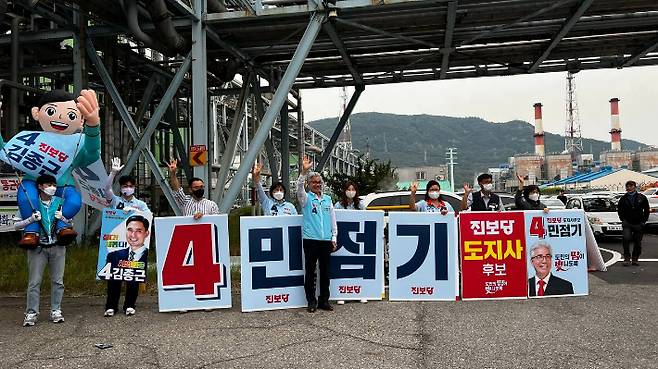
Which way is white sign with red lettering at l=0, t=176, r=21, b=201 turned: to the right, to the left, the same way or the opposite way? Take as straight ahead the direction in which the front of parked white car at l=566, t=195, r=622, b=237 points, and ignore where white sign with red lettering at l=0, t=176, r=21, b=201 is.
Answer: the same way

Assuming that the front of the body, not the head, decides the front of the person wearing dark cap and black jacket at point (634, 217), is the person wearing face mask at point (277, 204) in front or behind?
in front

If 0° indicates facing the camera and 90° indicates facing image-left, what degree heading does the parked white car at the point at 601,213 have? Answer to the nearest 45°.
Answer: approximately 315°

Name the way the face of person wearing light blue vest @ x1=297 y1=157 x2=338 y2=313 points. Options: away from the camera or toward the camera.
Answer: toward the camera

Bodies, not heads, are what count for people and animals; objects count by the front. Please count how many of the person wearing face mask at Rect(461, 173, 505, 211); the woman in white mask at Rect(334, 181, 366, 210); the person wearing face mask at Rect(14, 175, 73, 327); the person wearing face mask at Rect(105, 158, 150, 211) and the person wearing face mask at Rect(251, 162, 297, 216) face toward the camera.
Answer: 5

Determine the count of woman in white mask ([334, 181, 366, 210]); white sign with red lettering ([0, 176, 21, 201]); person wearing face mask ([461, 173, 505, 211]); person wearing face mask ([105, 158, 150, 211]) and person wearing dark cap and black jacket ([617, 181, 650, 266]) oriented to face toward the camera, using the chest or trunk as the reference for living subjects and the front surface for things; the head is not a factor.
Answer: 5

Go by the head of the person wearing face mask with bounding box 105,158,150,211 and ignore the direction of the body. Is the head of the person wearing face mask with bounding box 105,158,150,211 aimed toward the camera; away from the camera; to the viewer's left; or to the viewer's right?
toward the camera

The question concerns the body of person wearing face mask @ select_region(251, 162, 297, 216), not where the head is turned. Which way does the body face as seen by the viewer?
toward the camera

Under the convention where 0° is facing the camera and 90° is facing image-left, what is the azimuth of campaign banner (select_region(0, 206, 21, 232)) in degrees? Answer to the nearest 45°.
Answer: approximately 0°

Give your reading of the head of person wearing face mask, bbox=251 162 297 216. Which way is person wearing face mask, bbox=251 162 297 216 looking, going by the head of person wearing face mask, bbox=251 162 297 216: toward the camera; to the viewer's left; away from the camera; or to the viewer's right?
toward the camera

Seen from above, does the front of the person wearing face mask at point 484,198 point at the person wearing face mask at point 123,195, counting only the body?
no

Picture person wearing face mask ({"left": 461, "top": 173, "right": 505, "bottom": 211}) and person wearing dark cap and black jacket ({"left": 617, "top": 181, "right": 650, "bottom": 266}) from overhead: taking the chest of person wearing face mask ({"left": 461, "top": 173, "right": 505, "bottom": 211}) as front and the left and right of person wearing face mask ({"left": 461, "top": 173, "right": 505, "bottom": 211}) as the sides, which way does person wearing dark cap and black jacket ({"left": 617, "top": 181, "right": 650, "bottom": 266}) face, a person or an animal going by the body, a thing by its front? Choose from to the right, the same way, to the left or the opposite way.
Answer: the same way

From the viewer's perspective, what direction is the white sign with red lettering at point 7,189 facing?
toward the camera

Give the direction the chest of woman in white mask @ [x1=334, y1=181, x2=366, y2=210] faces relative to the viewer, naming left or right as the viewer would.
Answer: facing the viewer
